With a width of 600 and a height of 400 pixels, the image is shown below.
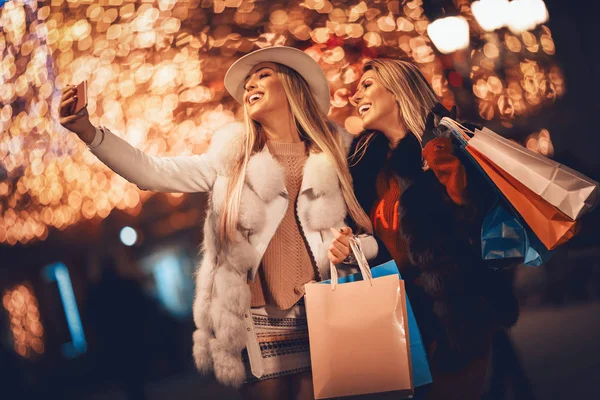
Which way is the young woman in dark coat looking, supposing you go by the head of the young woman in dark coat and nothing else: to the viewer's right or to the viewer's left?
to the viewer's left

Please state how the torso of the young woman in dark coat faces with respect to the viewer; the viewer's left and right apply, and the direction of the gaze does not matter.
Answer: facing the viewer and to the left of the viewer

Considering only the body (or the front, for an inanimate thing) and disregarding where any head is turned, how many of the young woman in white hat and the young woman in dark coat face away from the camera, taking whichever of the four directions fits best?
0

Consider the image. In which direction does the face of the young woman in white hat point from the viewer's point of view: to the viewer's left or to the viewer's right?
to the viewer's left

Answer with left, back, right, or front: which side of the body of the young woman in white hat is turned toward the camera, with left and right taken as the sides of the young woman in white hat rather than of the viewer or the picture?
front

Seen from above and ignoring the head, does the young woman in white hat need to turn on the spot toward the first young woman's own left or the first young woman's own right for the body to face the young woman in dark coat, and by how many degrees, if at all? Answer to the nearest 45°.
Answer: approximately 90° to the first young woman's own left

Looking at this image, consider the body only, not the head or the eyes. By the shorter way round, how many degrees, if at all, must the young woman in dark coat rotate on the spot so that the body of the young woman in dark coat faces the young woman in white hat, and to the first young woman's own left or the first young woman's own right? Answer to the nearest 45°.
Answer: approximately 45° to the first young woman's own right
